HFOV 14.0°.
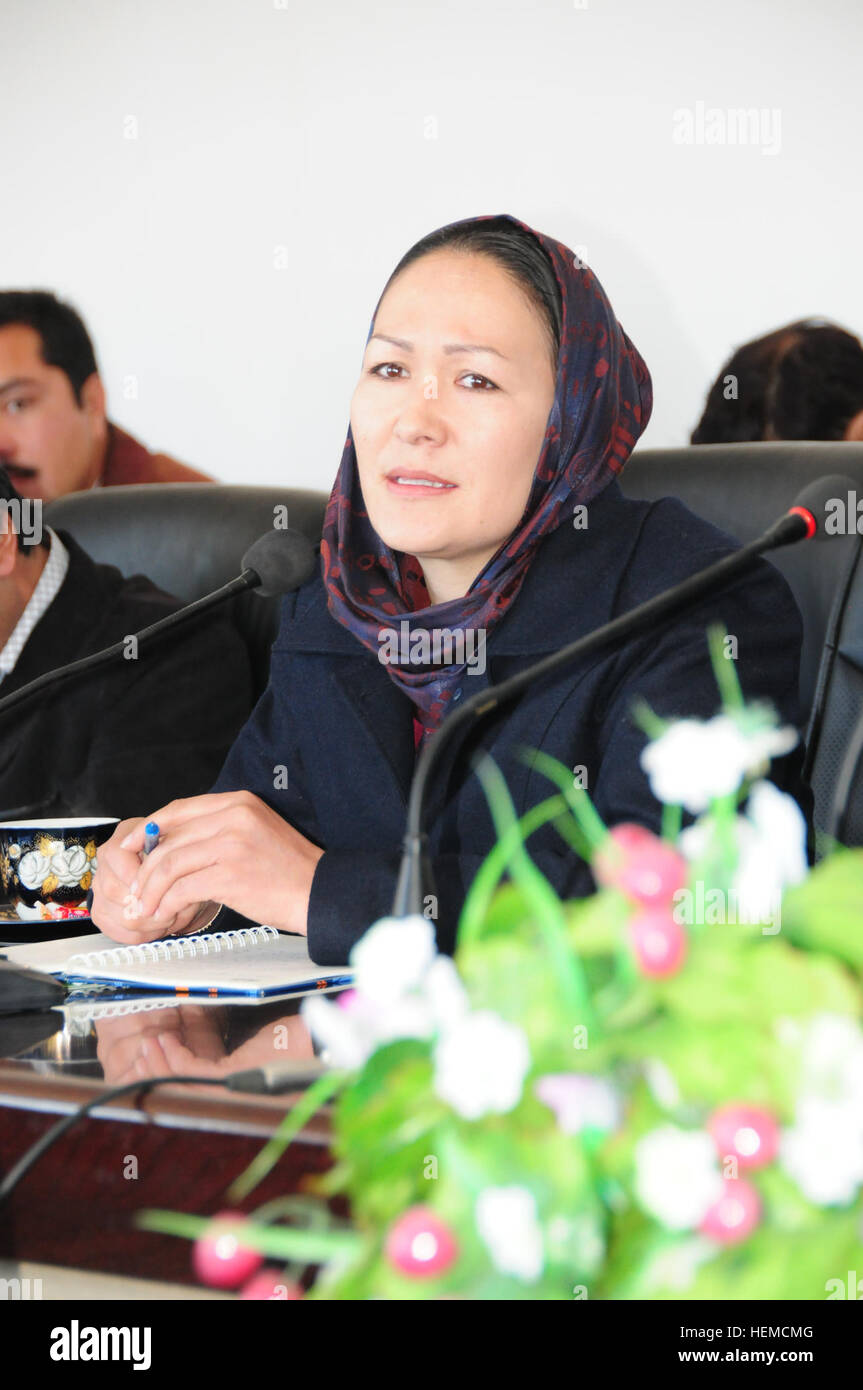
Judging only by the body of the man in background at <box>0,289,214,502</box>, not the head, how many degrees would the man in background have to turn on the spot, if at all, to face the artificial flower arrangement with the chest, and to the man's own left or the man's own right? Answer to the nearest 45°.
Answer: approximately 45° to the man's own left

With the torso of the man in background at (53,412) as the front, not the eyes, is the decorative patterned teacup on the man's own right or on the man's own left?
on the man's own left

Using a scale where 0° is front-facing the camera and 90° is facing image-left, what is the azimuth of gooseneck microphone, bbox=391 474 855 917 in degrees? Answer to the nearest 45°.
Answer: approximately 270°

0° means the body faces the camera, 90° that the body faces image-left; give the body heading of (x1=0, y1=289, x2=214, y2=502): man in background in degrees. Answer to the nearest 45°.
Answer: approximately 45°

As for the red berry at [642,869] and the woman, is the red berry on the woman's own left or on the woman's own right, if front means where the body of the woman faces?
on the woman's own left

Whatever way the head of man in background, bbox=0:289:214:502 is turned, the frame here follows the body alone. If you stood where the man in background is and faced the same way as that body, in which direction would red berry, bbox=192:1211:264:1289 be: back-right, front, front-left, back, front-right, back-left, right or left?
front-left
